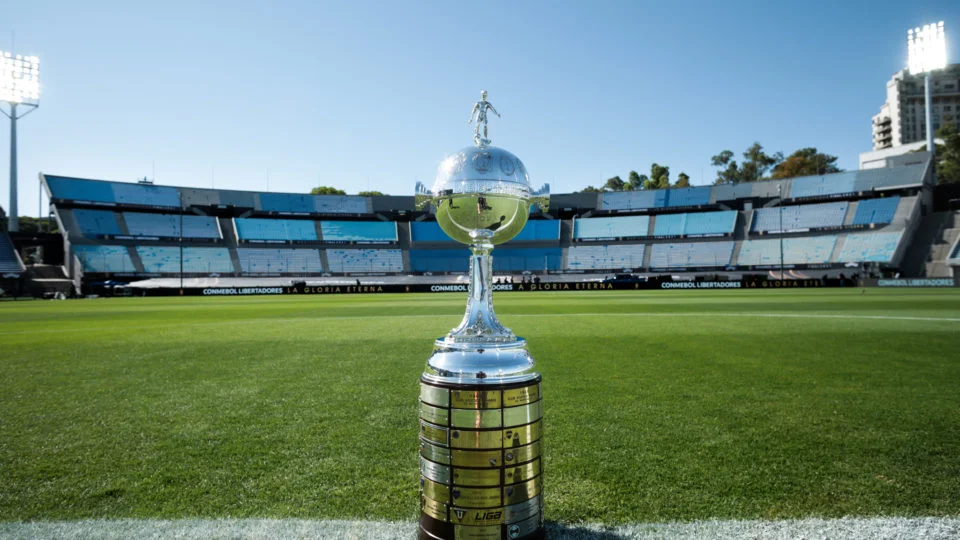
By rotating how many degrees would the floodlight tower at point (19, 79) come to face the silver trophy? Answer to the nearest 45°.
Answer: approximately 45° to its right

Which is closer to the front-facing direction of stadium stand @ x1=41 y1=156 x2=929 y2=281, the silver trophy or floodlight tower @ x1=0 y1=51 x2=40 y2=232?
the silver trophy

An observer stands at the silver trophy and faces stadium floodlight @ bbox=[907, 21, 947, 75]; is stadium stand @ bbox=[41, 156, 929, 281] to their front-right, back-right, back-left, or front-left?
front-left

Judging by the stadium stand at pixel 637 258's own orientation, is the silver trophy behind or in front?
in front

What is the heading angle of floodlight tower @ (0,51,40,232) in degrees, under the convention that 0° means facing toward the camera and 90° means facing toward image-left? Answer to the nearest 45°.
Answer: approximately 315°

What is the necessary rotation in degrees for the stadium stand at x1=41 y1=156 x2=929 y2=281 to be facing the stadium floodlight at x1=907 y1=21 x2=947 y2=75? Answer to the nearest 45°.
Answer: approximately 90° to its left

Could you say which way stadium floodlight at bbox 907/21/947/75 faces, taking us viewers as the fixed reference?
facing the viewer and to the left of the viewer

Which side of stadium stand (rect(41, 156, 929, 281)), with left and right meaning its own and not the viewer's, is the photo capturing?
front

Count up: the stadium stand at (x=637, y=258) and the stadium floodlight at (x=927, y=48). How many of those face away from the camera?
0

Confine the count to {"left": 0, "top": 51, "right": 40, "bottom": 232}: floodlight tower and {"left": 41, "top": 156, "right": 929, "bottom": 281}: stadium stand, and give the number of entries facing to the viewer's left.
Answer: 0
